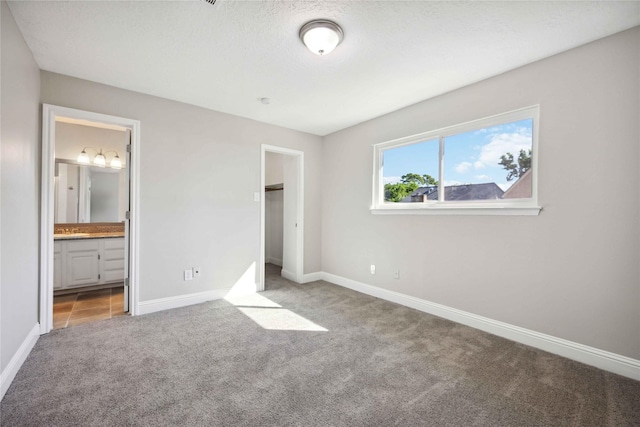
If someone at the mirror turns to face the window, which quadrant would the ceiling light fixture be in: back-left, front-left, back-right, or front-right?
front-right

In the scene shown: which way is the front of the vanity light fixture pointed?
toward the camera

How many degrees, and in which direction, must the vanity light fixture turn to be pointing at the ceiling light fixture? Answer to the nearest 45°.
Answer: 0° — it already faces it

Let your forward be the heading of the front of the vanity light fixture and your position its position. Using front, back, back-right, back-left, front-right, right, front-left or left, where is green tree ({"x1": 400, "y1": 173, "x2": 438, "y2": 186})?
front-left

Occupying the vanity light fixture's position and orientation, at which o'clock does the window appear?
The window is roughly at 11 o'clock from the vanity light fixture.

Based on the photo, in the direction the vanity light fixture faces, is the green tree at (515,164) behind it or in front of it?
in front
